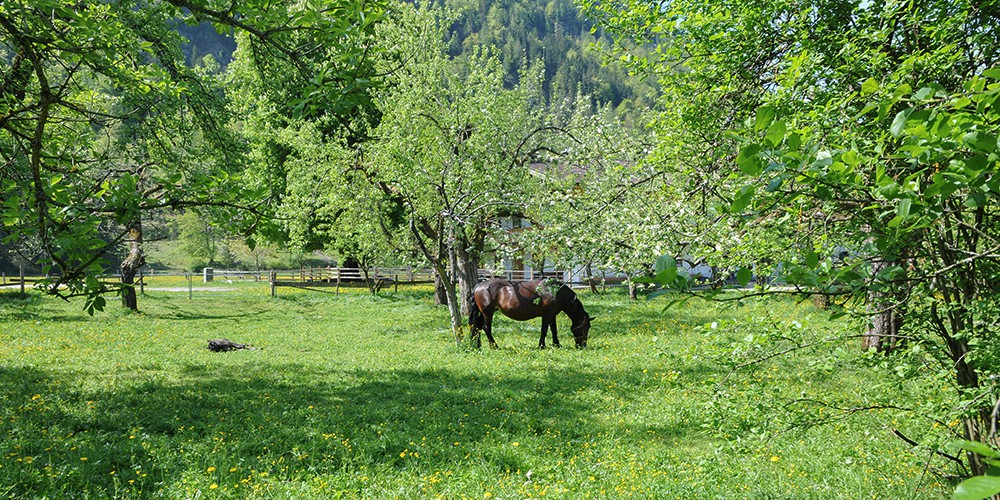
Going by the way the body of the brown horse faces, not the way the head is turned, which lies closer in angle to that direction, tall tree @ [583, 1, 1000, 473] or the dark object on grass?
the tall tree

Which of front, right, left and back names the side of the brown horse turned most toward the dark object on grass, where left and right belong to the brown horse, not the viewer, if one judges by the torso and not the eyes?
back

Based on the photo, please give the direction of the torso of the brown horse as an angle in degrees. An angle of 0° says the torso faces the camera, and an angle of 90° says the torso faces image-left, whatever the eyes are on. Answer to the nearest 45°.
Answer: approximately 270°

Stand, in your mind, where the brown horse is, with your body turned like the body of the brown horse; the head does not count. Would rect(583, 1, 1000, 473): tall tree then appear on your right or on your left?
on your right
